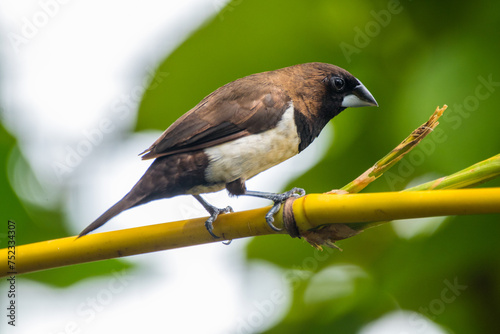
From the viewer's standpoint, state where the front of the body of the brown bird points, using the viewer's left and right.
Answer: facing to the right of the viewer
